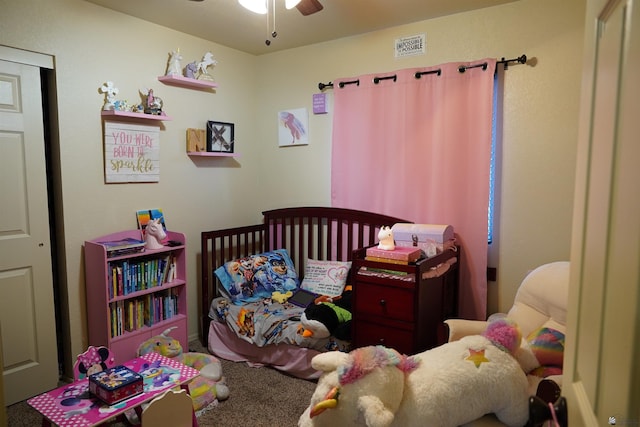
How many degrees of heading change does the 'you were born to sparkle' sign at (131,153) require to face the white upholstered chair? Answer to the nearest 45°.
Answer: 0° — it already faces it

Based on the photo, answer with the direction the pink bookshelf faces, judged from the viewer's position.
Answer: facing the viewer and to the right of the viewer

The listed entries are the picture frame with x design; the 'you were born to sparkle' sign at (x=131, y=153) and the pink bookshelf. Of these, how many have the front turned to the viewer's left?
0

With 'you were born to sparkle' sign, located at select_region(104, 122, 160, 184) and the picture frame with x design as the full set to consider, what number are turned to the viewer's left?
0

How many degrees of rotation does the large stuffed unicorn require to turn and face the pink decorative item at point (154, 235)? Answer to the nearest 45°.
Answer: approximately 45° to its right

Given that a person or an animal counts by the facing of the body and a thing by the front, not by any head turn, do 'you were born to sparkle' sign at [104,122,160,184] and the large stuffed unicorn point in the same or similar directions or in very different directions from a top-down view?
very different directions

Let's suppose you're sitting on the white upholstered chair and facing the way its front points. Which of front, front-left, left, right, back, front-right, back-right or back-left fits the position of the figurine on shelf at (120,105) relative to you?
front-right

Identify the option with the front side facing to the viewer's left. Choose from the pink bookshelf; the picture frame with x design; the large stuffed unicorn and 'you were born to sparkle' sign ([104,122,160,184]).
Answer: the large stuffed unicorn

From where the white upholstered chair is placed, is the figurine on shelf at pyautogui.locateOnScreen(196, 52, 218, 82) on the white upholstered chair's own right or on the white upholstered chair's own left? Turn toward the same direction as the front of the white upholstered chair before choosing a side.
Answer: on the white upholstered chair's own right

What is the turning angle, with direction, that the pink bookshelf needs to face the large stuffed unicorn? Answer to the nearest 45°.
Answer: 0° — it already faces it

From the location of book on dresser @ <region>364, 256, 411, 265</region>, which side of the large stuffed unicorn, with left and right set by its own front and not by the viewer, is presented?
right

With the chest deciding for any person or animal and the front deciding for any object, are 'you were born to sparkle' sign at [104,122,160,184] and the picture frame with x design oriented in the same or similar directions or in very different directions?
same or similar directions

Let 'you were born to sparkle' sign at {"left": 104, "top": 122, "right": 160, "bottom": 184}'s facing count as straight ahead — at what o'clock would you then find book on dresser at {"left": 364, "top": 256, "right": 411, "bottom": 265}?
The book on dresser is roughly at 12 o'clock from the 'you were born to sparkle' sign.

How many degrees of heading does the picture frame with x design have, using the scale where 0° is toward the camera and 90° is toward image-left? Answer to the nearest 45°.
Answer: approximately 315°

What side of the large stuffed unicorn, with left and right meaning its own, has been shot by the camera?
left

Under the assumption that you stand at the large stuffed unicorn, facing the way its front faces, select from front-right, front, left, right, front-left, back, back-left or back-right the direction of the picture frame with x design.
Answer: front-right
